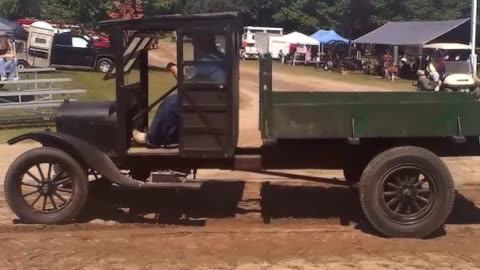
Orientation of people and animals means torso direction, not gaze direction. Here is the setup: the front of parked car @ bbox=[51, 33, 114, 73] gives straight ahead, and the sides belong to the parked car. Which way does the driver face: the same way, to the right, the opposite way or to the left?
the opposite way

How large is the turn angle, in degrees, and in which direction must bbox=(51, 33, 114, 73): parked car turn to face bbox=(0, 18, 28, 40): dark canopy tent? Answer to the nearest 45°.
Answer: approximately 135° to its left

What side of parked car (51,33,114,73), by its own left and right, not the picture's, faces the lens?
right

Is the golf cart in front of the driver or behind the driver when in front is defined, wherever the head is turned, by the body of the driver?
behind

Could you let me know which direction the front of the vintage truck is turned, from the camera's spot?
facing to the left of the viewer

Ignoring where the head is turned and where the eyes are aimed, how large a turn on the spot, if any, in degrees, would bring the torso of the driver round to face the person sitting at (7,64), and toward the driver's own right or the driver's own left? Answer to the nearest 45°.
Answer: approximately 90° to the driver's own right

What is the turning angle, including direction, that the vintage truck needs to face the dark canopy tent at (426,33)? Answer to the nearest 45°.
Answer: approximately 90° to its right

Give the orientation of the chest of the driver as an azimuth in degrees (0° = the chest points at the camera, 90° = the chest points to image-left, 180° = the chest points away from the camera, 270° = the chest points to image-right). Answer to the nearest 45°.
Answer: approximately 90°

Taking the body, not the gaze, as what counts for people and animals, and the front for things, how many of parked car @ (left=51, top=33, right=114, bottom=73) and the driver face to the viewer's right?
1

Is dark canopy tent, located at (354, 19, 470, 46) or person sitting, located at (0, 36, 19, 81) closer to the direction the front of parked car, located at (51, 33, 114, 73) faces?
the dark canopy tent

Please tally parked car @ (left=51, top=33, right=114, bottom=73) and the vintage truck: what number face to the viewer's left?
1
